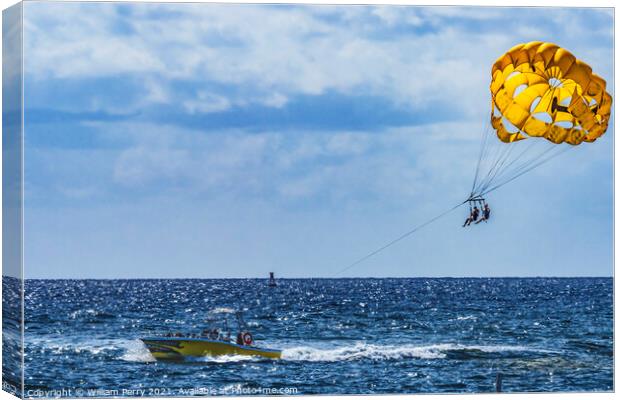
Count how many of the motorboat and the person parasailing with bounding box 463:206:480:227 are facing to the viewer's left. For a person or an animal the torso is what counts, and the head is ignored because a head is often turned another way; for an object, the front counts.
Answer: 2

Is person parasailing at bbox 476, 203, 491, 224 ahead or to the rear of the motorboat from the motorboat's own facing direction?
to the rear

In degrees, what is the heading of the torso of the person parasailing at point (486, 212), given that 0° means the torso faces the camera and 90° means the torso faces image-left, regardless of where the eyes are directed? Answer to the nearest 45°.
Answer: approximately 90°

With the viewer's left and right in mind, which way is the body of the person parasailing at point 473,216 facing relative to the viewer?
facing to the left of the viewer

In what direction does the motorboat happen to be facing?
to the viewer's left

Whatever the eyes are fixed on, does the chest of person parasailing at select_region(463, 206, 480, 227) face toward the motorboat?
yes

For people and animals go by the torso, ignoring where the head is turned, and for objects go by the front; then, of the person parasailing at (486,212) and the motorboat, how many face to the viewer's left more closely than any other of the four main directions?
2

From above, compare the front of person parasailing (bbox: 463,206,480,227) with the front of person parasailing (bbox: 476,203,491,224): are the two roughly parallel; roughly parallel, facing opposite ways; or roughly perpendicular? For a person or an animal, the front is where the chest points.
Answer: roughly parallel

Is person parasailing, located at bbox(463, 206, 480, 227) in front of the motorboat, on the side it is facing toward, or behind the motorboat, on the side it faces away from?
behind
